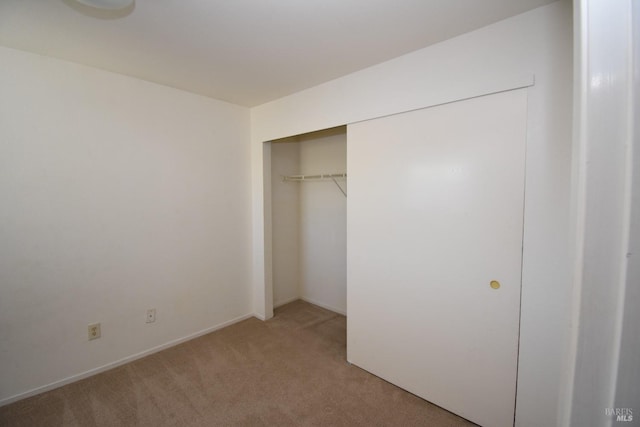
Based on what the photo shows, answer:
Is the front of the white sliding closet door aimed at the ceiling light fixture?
yes

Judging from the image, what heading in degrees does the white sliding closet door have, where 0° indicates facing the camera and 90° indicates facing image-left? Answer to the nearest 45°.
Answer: approximately 45°

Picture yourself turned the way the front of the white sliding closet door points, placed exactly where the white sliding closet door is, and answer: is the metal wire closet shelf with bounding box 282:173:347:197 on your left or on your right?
on your right

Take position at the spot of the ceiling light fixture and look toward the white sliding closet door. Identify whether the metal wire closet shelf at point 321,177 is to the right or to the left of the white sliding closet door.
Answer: left

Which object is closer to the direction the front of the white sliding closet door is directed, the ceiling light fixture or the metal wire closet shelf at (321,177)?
the ceiling light fixture
